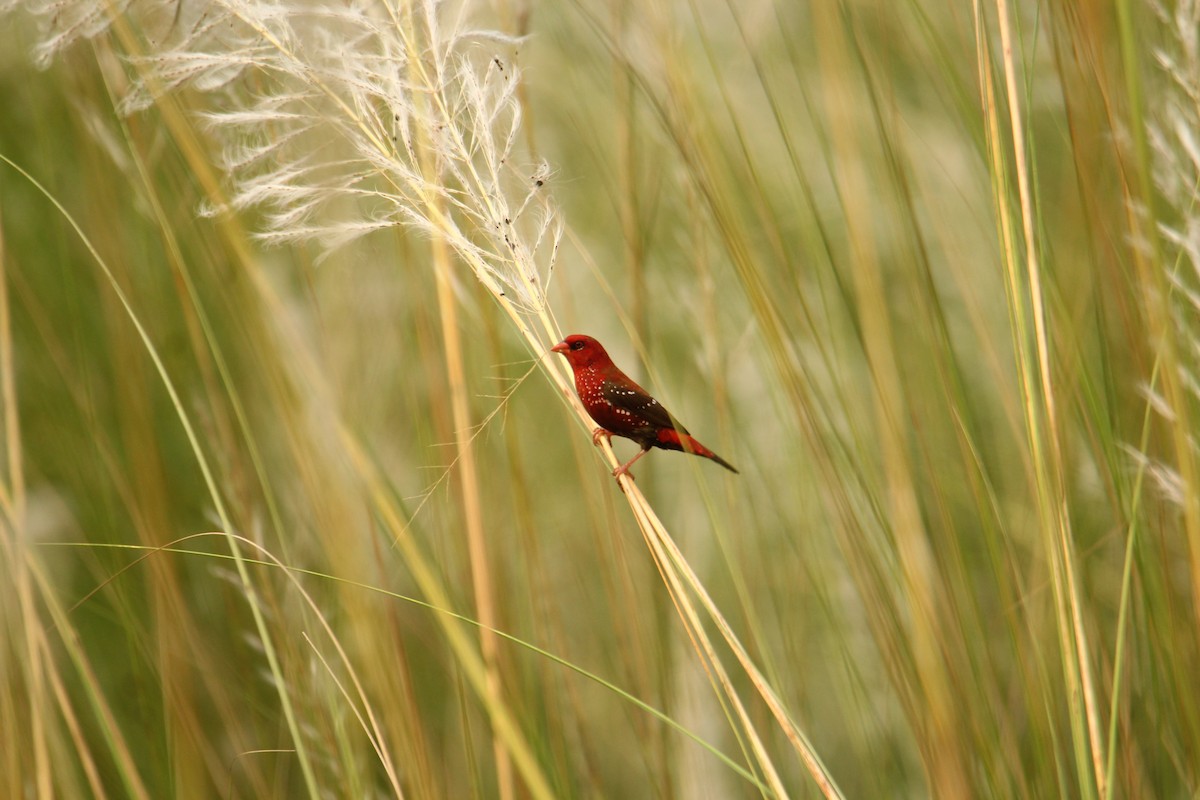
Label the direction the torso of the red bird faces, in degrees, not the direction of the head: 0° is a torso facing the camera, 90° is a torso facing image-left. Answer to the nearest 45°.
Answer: approximately 90°
